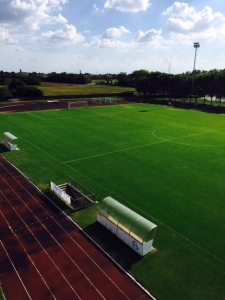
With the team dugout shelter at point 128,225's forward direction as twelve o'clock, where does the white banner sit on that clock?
The white banner is roughly at 9 o'clock from the team dugout shelter.

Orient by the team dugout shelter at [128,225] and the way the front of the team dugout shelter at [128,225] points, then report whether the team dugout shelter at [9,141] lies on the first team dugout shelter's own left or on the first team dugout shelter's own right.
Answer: on the first team dugout shelter's own left

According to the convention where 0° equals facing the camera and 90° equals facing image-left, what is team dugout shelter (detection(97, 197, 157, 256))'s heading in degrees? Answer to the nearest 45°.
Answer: approximately 225°
